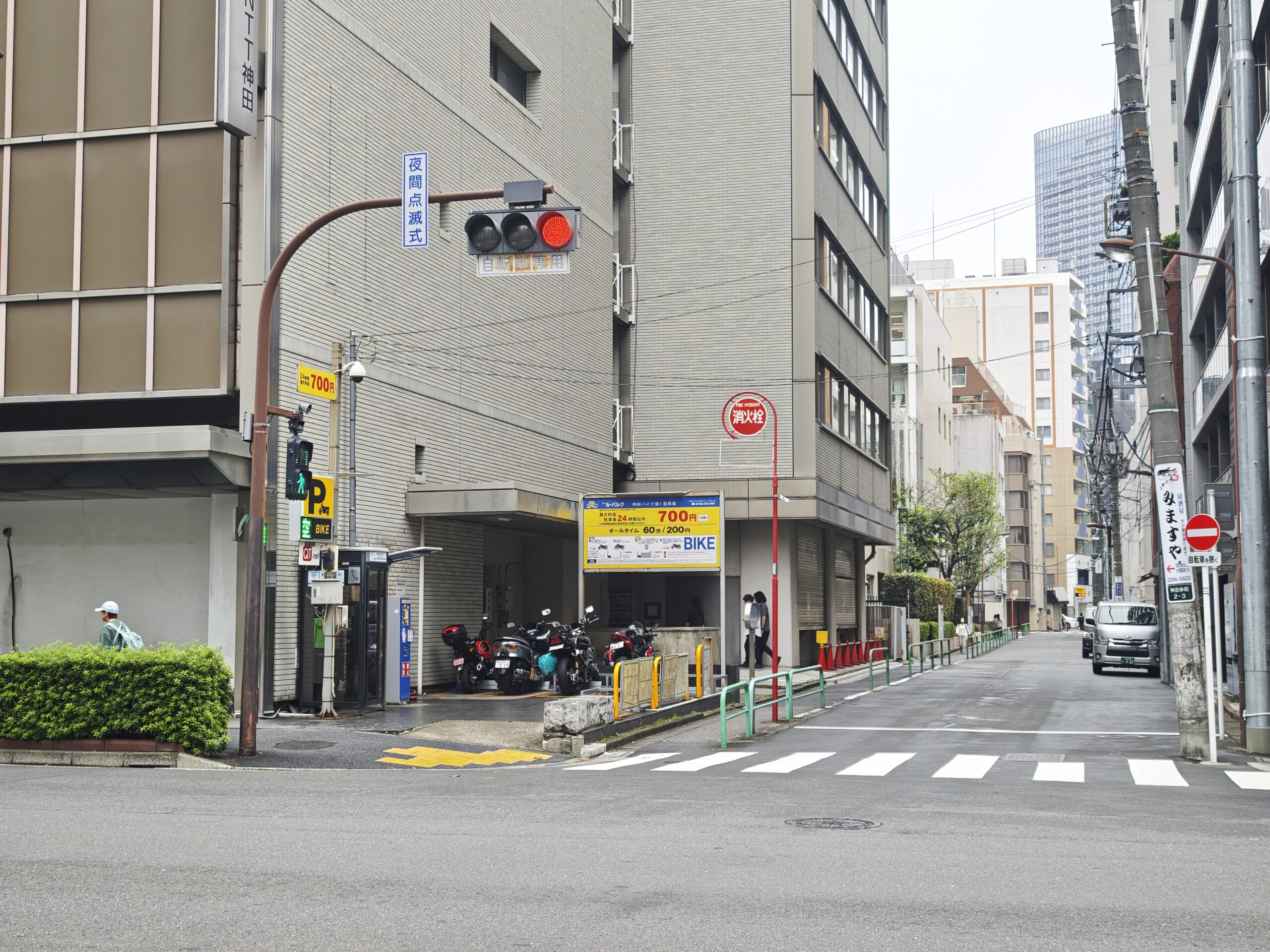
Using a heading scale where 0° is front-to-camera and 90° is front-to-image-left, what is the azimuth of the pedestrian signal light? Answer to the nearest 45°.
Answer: approximately 315°

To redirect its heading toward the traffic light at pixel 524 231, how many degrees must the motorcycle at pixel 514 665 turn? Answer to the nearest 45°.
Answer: approximately 135° to its right

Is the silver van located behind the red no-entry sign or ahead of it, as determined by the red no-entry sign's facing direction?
behind

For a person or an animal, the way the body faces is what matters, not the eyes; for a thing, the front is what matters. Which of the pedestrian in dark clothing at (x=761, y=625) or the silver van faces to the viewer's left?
the pedestrian in dark clothing

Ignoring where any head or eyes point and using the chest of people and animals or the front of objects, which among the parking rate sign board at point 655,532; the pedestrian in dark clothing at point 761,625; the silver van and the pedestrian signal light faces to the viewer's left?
the pedestrian in dark clothing

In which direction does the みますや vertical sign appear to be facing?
toward the camera

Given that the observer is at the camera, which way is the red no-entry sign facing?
facing the viewer

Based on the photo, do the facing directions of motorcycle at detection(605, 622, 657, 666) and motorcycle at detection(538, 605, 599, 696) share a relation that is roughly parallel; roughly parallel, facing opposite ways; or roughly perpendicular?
roughly parallel

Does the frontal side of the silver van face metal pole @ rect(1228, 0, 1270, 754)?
yes

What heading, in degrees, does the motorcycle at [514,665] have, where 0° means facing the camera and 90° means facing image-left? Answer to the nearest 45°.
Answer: approximately 225°

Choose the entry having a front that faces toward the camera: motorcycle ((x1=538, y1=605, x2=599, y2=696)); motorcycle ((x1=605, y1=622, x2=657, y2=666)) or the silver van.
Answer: the silver van

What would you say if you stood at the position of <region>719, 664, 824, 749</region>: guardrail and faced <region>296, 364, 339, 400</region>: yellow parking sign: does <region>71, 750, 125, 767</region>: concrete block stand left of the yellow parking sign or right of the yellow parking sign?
left

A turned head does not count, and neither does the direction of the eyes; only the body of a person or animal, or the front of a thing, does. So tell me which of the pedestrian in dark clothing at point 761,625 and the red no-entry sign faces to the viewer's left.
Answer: the pedestrian in dark clothing

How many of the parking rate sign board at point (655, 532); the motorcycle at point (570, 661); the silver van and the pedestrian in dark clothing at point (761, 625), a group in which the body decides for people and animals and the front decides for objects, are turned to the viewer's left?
1
